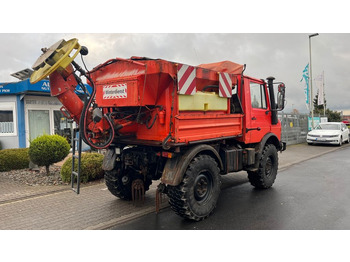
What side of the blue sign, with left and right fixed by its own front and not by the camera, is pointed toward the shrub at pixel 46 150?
front

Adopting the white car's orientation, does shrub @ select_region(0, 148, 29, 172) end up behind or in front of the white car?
in front

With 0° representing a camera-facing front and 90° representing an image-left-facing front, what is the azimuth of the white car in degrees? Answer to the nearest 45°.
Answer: approximately 45°

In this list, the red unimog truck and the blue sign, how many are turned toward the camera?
1

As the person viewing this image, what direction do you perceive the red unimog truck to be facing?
facing away from the viewer and to the right of the viewer

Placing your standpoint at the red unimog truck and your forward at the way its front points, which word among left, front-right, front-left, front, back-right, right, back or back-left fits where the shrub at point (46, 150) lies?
left

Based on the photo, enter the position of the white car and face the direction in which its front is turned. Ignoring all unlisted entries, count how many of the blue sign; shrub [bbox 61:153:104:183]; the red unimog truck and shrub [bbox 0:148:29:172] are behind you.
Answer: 0

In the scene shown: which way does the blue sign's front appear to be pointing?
toward the camera

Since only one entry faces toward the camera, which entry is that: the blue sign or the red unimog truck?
the blue sign

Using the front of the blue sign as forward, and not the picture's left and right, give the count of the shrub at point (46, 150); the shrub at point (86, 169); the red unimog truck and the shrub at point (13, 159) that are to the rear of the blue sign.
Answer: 0

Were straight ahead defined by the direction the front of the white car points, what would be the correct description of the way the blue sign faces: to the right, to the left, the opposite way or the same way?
to the left

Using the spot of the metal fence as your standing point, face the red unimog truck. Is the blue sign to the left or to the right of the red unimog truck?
right

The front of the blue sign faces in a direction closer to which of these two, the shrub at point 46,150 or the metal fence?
the shrub

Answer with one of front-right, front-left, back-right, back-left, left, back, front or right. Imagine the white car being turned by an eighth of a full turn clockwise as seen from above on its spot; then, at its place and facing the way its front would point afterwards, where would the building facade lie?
front-left

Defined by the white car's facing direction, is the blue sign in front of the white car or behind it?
in front

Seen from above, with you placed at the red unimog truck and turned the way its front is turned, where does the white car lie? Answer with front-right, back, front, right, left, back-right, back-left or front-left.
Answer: front
